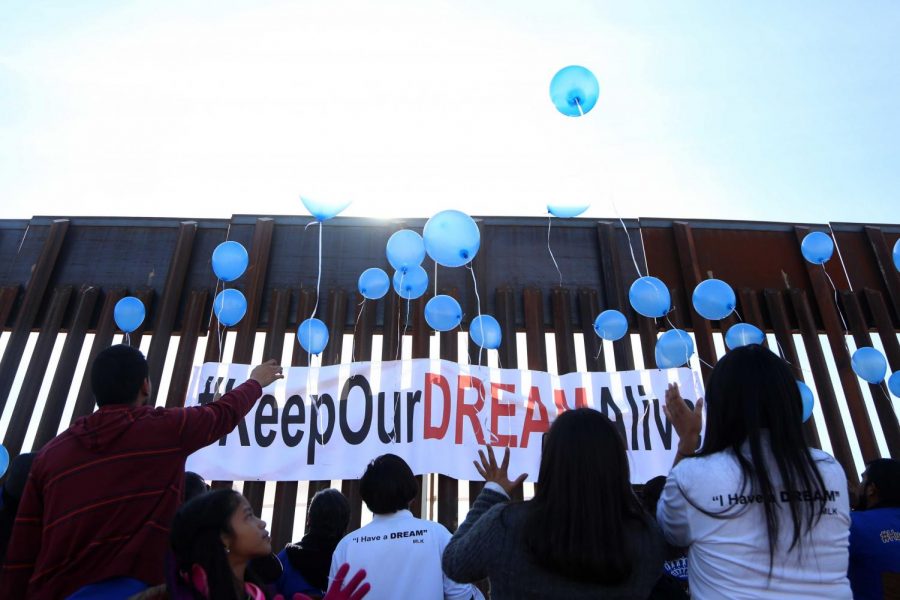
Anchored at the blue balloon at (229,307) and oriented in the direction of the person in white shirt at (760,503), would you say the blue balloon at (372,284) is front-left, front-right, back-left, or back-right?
front-left

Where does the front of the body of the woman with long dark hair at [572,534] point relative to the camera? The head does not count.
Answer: away from the camera

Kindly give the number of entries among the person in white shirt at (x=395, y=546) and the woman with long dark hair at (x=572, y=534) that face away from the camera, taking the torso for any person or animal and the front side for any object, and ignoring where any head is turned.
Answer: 2

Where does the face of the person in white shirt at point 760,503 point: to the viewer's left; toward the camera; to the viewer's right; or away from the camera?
away from the camera

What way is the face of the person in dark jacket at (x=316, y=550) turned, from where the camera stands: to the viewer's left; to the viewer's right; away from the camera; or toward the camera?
away from the camera

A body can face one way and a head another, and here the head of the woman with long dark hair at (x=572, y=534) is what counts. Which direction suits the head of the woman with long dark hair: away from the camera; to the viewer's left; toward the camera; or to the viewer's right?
away from the camera

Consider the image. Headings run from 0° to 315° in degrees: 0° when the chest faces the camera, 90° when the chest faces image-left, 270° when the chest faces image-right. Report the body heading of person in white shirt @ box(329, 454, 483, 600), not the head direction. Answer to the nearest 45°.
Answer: approximately 180°

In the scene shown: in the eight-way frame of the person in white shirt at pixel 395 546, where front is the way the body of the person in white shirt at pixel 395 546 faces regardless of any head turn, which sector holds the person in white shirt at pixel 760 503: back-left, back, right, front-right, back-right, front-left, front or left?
back-right

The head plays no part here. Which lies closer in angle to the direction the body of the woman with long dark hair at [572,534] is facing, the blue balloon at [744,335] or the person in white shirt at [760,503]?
the blue balloon

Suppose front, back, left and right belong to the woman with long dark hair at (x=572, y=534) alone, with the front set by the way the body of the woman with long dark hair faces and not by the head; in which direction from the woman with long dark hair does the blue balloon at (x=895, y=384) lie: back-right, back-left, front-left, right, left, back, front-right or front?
front-right

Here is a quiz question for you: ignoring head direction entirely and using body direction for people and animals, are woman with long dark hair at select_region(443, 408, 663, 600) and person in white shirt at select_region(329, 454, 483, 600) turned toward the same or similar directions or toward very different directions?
same or similar directions
